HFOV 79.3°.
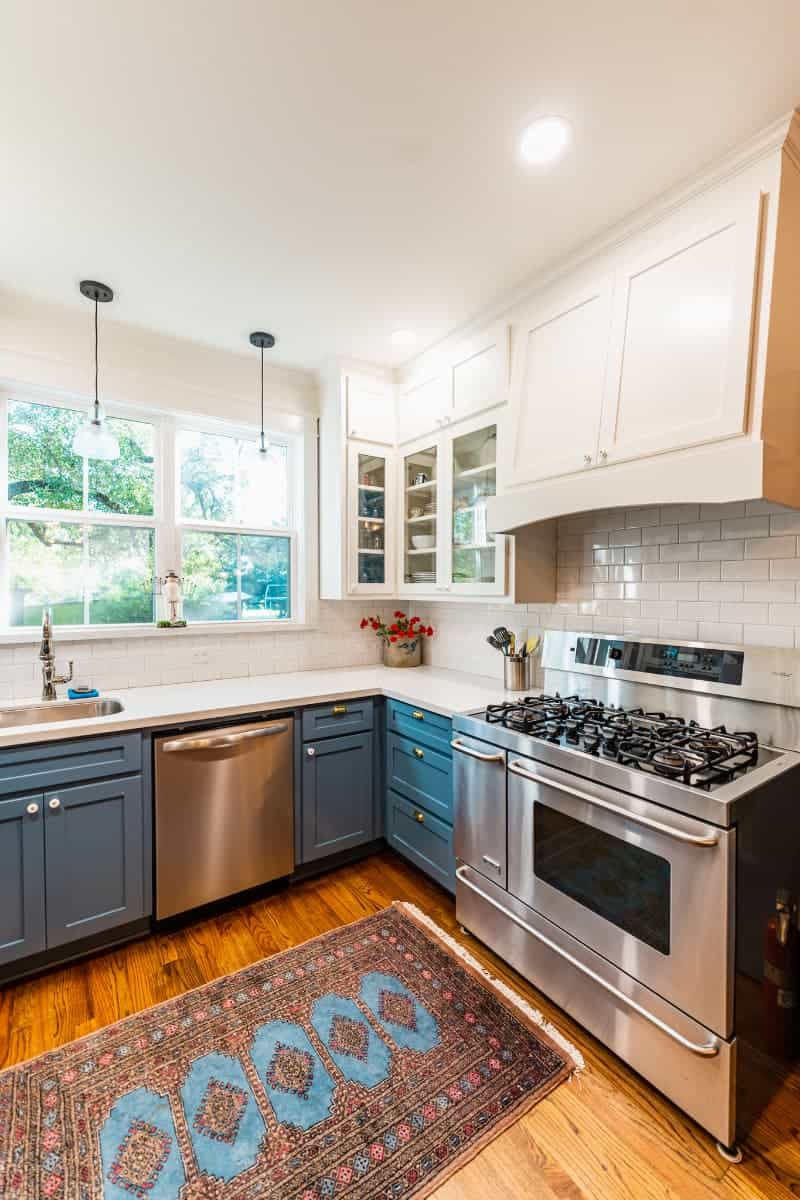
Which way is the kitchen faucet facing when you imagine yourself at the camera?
facing the viewer

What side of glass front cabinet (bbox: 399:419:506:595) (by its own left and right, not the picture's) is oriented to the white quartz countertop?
front

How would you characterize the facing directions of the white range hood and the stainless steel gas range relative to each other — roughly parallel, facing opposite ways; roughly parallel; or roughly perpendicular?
roughly parallel

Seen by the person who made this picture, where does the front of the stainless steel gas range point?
facing the viewer and to the left of the viewer

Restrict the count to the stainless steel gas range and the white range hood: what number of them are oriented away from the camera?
0

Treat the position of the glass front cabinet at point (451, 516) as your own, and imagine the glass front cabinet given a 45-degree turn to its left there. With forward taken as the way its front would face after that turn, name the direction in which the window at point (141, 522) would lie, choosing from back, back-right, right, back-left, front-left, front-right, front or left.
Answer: right

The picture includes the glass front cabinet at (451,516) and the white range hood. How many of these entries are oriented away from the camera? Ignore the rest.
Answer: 0

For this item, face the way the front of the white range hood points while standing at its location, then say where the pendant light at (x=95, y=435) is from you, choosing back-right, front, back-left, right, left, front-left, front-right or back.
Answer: front-right

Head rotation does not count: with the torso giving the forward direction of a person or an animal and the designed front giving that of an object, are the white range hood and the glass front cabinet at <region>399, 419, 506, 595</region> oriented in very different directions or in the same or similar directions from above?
same or similar directions

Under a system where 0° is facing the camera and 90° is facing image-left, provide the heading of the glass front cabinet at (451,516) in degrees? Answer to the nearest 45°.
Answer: approximately 45°

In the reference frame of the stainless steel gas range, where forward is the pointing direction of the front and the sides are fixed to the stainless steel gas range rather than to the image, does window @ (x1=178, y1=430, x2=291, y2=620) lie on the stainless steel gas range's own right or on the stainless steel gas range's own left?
on the stainless steel gas range's own right
